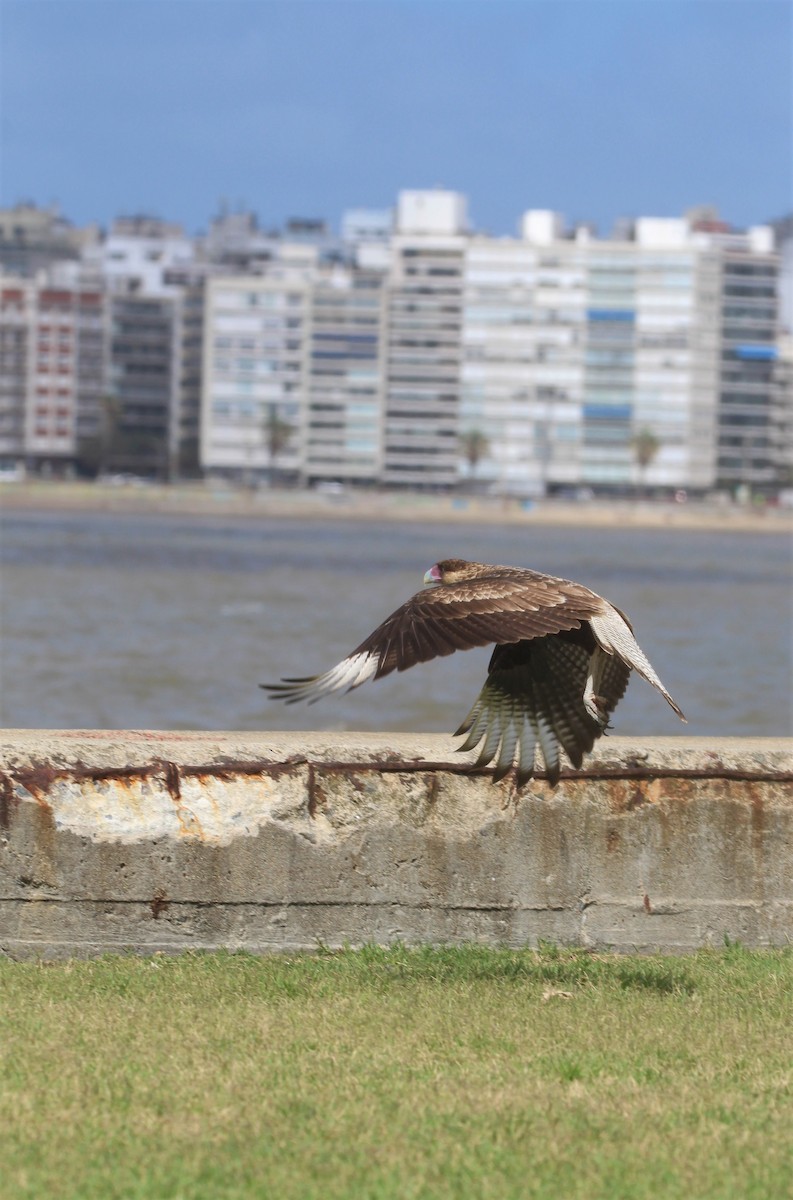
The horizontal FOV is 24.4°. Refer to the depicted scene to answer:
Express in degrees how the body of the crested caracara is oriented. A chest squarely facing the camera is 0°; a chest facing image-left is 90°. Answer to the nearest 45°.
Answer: approximately 90°
